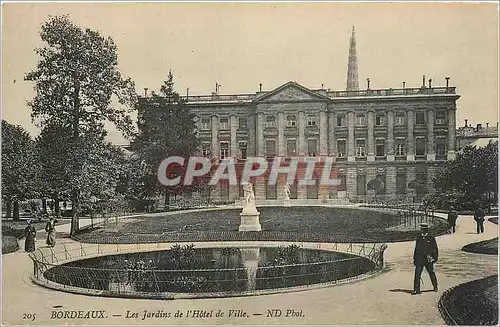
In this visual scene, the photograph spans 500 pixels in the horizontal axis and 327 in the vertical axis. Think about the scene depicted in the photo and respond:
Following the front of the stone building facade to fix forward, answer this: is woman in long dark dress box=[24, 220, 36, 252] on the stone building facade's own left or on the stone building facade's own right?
on the stone building facade's own right

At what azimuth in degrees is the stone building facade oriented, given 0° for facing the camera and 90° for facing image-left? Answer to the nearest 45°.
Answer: approximately 0°

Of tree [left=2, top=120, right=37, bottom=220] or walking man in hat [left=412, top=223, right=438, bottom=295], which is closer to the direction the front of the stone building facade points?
the walking man in hat

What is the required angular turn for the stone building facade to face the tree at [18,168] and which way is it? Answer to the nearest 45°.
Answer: approximately 45° to its right

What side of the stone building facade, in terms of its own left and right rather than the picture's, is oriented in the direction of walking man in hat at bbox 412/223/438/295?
front

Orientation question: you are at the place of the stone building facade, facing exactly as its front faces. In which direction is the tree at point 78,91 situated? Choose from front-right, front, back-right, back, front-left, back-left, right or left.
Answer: front-right

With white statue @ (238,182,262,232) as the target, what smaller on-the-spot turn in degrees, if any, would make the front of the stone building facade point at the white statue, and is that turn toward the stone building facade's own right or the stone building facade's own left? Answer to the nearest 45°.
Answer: approximately 45° to the stone building facade's own right
